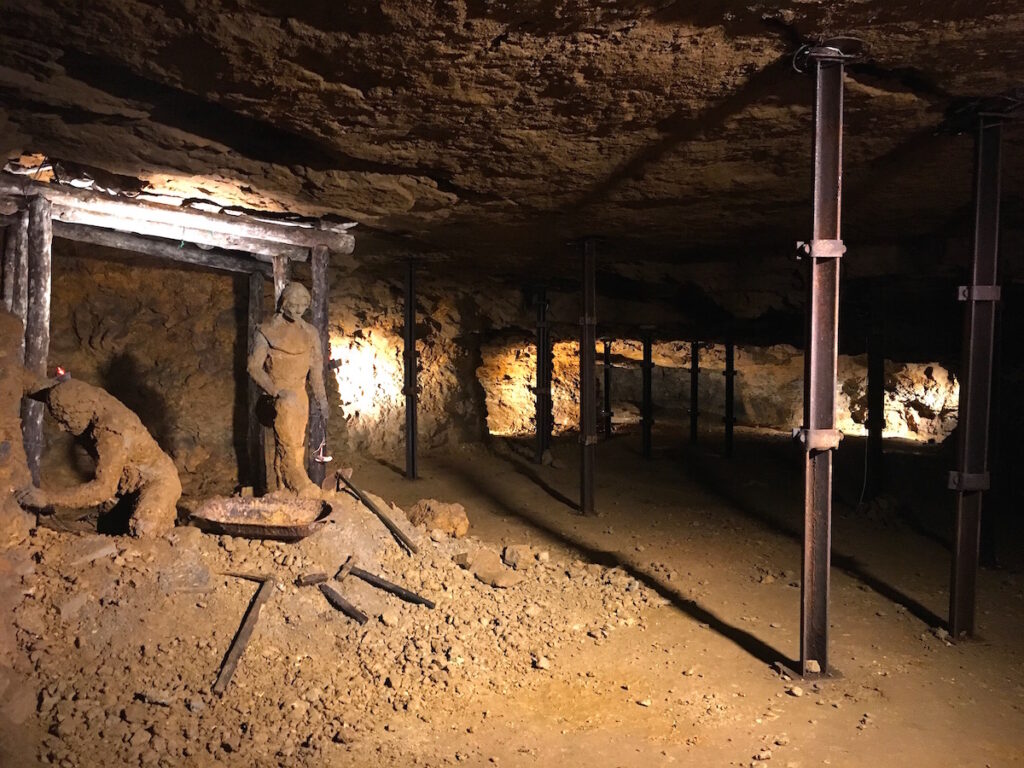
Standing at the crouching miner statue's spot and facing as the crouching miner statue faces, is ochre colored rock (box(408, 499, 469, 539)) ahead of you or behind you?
behind

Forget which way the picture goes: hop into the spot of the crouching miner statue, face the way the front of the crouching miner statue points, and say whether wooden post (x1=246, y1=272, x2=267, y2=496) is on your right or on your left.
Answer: on your right

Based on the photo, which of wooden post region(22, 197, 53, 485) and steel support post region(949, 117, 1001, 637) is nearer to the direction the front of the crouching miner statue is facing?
the wooden post

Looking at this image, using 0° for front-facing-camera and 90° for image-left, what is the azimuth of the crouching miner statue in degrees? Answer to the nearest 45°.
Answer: approximately 90°

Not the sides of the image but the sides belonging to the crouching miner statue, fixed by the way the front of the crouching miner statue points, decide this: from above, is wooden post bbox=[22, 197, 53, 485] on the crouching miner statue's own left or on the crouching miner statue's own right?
on the crouching miner statue's own right

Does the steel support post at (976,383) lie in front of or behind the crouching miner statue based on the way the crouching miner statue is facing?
behind

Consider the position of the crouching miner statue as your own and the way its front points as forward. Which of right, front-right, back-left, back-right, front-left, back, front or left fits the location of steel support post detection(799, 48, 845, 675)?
back-left

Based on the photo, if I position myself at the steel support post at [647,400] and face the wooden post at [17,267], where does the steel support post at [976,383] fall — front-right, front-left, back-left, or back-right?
front-left

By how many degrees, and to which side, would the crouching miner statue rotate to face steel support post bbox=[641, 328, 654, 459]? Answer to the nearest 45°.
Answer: approximately 135° to its right

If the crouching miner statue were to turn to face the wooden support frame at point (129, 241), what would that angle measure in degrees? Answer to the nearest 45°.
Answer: approximately 90° to its right

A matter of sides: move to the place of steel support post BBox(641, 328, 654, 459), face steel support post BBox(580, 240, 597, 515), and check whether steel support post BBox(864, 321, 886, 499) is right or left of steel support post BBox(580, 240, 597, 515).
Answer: left
